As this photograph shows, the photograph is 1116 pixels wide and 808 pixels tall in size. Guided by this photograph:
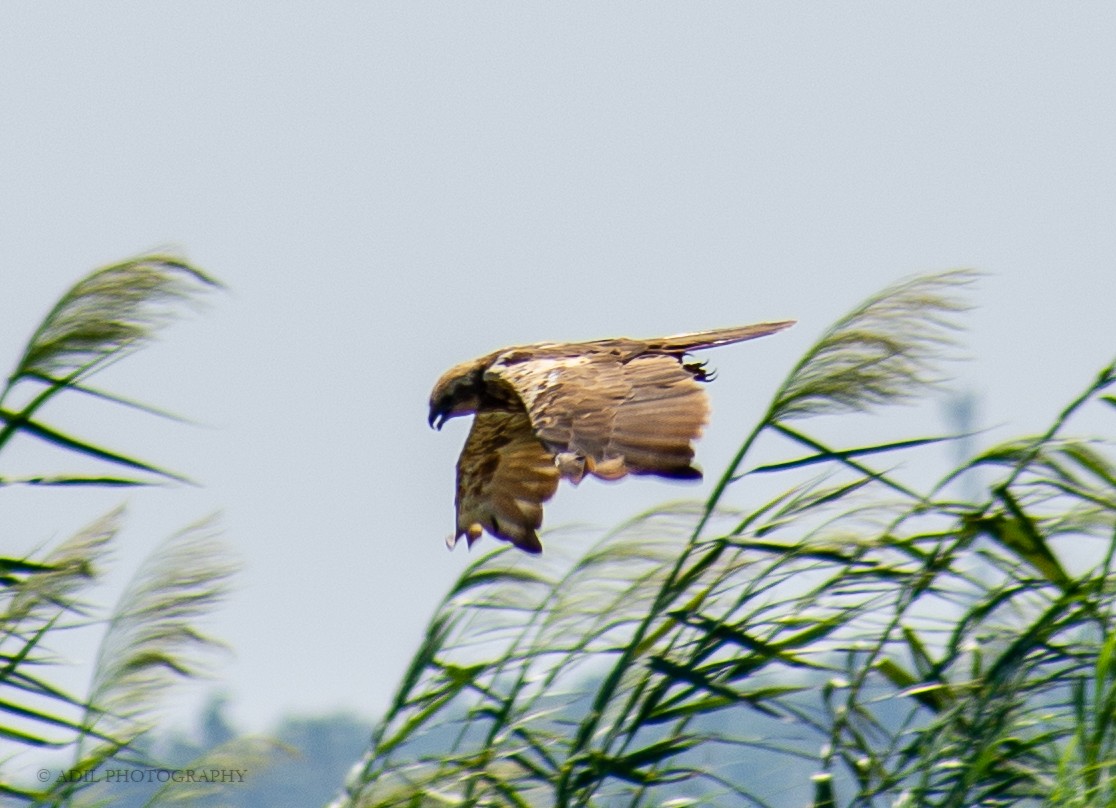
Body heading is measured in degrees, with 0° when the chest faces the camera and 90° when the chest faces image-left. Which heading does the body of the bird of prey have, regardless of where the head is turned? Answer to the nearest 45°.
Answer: approximately 90°
